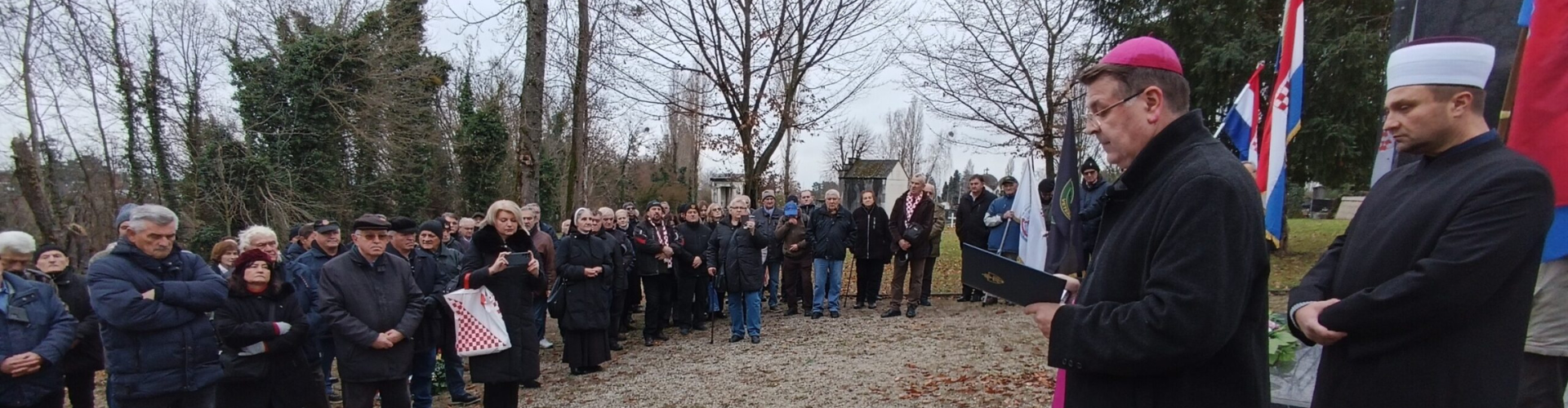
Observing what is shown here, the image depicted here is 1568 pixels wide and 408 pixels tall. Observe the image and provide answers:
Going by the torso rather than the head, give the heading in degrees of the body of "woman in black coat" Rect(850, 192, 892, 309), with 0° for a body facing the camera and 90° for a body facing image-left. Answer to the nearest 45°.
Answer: approximately 0°

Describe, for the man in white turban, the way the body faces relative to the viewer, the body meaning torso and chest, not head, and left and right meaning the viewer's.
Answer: facing the viewer and to the left of the viewer

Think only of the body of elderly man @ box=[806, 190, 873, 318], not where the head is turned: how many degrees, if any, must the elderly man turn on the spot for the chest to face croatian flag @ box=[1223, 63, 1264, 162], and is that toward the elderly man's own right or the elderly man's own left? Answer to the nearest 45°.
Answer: approximately 45° to the elderly man's own left

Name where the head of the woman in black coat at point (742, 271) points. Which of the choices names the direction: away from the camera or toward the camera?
toward the camera

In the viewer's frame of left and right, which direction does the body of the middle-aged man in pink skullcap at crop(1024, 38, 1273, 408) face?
facing to the left of the viewer

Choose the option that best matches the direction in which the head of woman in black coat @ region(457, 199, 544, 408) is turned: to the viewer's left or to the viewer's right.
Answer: to the viewer's right

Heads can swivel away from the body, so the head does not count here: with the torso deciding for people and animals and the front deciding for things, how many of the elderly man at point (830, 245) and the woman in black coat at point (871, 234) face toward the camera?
2

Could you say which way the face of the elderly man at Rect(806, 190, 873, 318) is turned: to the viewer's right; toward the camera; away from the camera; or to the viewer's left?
toward the camera

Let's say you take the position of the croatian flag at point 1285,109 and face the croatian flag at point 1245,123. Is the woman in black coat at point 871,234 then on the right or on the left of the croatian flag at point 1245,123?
left

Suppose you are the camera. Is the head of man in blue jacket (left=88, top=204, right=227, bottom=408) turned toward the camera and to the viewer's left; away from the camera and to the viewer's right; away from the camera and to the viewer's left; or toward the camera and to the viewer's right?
toward the camera and to the viewer's right

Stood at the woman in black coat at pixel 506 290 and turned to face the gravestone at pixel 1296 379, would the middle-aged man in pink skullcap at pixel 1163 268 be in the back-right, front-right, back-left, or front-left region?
front-right

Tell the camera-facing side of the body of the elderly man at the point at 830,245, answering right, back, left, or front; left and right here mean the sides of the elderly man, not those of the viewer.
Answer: front

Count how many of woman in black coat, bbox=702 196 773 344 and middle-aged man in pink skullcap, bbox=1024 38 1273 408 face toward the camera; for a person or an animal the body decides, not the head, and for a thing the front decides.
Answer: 1
